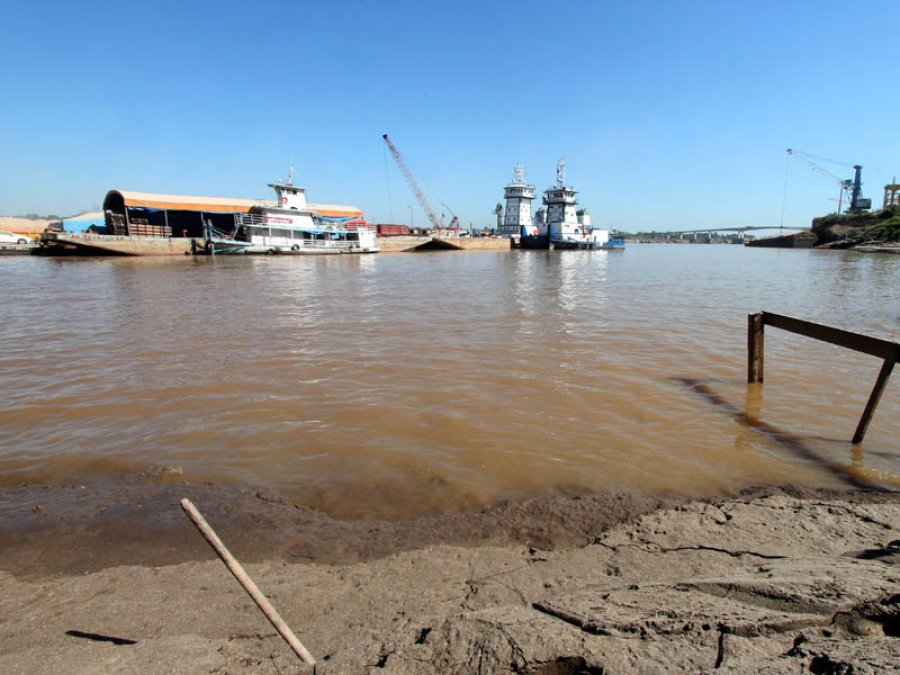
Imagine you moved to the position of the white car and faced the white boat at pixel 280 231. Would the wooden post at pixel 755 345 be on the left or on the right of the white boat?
right

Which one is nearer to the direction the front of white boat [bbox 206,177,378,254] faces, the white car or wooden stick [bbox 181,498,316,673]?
the white car

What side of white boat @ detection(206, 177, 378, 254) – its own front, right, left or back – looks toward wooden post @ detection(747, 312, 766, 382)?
left

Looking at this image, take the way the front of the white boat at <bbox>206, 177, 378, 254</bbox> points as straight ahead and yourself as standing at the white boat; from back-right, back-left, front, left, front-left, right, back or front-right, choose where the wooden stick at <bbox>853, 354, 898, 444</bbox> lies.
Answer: left

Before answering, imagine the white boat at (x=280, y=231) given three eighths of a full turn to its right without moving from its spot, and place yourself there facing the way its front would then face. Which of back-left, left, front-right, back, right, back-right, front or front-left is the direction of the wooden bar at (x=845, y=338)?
back-right

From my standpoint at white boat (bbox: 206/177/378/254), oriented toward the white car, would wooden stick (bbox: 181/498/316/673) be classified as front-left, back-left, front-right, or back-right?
back-left

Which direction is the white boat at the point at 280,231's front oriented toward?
to the viewer's left
